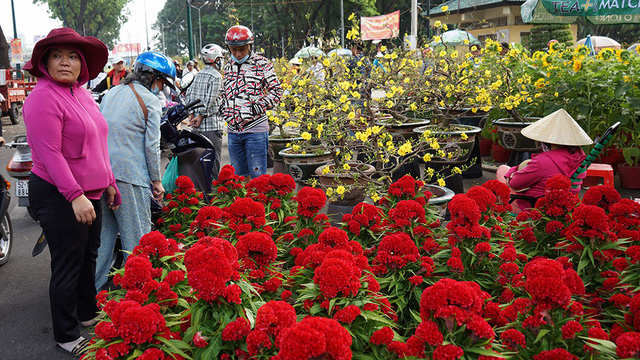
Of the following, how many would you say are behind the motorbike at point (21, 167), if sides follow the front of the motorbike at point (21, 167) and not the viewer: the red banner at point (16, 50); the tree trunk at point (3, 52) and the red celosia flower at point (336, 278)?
1

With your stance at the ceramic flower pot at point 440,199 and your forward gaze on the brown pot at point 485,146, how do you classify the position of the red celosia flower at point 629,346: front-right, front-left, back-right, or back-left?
back-right

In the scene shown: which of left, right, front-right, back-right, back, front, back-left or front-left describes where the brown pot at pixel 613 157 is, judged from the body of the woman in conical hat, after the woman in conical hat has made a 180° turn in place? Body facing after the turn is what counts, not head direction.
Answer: left

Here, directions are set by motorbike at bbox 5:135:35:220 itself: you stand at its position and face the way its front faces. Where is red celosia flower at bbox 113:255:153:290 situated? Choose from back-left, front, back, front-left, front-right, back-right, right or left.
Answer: back

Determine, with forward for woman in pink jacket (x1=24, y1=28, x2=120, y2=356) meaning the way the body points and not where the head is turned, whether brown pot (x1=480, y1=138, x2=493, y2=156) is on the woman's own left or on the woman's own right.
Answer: on the woman's own left

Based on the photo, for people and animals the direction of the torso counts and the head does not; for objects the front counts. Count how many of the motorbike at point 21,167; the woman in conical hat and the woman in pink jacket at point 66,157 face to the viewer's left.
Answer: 1

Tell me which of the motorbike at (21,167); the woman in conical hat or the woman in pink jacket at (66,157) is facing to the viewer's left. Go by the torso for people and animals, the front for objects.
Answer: the woman in conical hat

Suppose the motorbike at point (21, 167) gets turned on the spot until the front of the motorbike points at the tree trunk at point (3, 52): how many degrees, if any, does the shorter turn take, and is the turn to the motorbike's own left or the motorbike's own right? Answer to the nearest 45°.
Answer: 0° — it already faces it

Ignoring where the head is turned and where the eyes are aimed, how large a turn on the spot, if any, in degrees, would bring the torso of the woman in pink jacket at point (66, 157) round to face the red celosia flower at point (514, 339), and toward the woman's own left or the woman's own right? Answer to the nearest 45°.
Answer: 0° — they already face it

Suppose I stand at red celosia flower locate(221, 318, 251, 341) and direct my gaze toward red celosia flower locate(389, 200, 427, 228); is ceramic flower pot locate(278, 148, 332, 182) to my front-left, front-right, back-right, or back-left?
front-left

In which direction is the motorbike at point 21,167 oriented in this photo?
away from the camera

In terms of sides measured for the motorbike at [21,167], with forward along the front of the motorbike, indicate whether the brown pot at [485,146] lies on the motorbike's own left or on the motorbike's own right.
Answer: on the motorbike's own right

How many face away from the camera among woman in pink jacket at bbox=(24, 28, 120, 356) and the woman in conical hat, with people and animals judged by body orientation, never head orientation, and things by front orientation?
0

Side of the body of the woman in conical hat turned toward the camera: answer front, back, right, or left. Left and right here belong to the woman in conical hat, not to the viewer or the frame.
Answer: left
